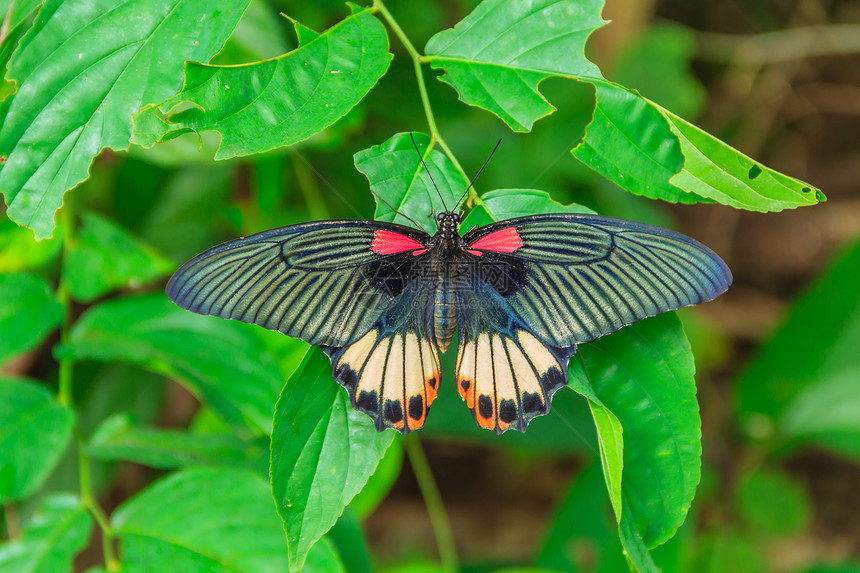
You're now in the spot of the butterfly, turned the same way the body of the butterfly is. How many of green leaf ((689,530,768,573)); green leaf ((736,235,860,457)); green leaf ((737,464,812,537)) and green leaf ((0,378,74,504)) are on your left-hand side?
1

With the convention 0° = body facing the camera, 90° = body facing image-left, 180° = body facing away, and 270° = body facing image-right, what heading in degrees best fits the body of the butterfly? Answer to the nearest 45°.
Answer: approximately 180°

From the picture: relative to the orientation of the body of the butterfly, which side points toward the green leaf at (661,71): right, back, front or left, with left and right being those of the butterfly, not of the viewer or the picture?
front

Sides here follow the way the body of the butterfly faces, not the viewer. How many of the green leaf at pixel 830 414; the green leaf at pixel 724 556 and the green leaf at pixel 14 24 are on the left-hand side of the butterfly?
1

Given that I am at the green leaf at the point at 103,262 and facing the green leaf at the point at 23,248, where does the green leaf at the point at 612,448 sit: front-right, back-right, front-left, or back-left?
back-left

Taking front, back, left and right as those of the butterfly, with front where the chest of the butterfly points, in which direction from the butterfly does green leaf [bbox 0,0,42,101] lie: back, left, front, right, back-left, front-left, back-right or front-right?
left

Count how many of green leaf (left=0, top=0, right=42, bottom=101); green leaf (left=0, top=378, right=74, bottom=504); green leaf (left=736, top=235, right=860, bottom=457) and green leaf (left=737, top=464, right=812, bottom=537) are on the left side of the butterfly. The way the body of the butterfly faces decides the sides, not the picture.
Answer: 2

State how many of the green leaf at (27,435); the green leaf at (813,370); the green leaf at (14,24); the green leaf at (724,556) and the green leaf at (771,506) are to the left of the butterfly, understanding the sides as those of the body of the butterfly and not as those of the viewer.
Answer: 2

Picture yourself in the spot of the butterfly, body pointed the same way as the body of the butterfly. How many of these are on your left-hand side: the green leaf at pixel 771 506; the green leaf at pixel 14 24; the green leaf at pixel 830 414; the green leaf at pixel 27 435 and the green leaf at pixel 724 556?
2
